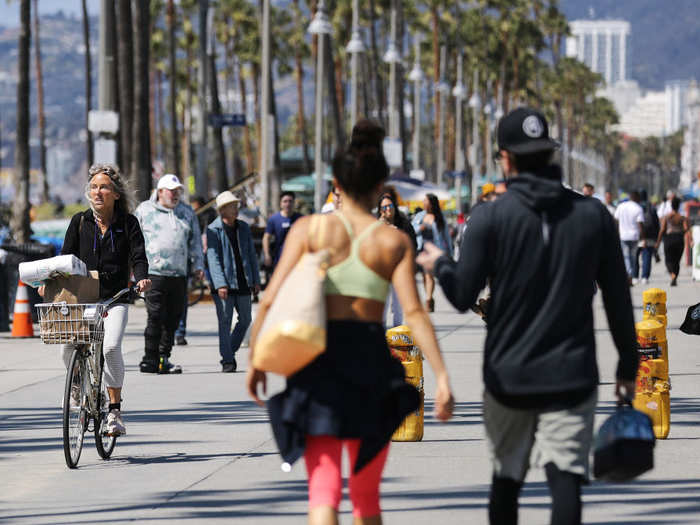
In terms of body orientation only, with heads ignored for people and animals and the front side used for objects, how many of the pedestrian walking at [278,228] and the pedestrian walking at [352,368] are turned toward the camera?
1

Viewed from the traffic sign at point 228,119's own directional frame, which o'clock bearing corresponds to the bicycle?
The bicycle is roughly at 12 o'clock from the traffic sign.

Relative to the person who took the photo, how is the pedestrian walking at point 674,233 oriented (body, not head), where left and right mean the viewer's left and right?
facing away from the viewer

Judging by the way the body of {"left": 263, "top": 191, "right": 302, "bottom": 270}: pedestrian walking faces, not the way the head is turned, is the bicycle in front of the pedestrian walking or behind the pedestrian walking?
in front

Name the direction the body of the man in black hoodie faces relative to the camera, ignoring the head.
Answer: away from the camera

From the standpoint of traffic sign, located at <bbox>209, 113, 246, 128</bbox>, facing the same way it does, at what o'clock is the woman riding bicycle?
The woman riding bicycle is roughly at 12 o'clock from the traffic sign.

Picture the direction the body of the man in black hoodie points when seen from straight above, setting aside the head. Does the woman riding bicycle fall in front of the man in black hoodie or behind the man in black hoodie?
in front

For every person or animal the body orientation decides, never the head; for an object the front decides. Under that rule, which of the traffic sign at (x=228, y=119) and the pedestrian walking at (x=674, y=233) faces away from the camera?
the pedestrian walking

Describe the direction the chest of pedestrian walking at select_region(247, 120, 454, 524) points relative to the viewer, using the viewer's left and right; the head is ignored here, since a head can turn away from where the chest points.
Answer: facing away from the viewer

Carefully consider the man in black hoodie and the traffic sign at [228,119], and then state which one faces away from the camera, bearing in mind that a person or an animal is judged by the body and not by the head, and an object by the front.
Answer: the man in black hoodie

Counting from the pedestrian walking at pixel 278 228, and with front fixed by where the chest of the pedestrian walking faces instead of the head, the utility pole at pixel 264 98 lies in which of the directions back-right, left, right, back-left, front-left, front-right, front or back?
back
